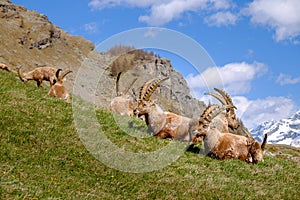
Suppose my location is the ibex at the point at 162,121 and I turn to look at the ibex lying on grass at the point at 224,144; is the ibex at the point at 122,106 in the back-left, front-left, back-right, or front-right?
back-left

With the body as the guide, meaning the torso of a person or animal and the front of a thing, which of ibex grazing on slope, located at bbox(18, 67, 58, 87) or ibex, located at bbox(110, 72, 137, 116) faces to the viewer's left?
the ibex grazing on slope

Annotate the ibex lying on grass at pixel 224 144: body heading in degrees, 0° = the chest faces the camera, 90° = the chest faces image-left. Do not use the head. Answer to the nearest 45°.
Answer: approximately 90°

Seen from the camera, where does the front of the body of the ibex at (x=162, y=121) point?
to the viewer's left

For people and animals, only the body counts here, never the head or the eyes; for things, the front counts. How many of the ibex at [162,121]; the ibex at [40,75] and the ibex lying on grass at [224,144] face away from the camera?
0

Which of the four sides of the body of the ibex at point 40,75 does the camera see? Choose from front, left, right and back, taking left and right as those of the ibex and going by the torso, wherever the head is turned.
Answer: left

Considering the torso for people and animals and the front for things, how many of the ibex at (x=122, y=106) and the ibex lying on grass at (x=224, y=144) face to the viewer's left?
1

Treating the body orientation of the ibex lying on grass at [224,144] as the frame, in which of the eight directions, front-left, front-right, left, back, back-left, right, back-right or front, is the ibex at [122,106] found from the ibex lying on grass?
front-right
